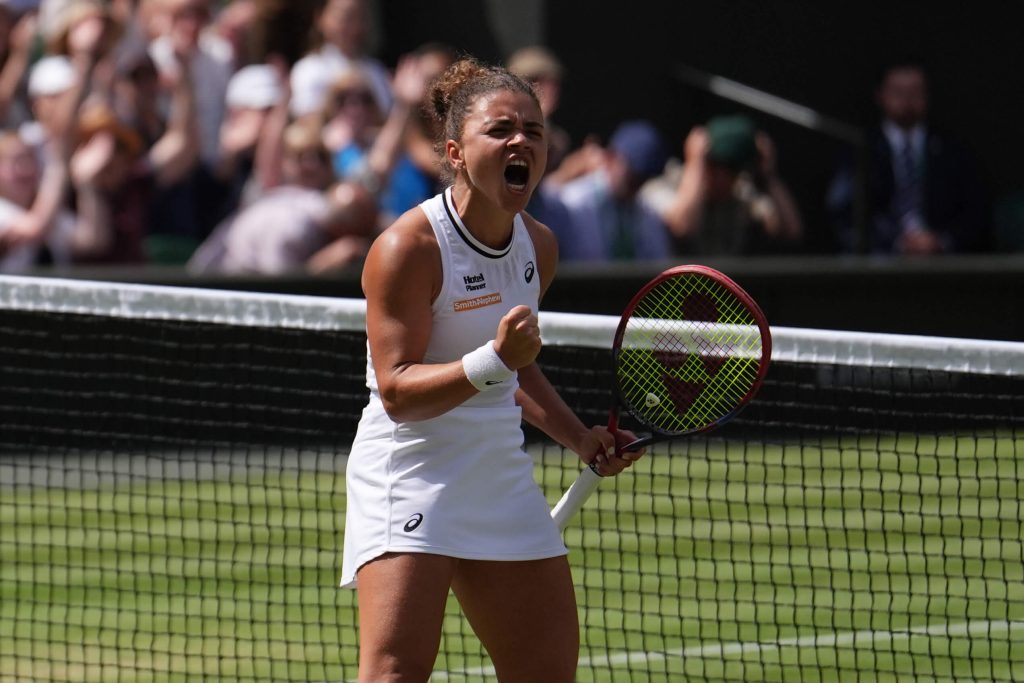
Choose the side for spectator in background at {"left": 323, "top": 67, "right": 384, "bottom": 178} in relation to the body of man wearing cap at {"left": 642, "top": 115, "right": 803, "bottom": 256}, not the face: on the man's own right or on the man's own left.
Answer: on the man's own right

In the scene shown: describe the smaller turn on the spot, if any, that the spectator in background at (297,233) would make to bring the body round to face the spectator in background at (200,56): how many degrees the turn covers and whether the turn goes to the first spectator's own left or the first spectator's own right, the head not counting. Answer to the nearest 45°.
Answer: approximately 135° to the first spectator's own right
